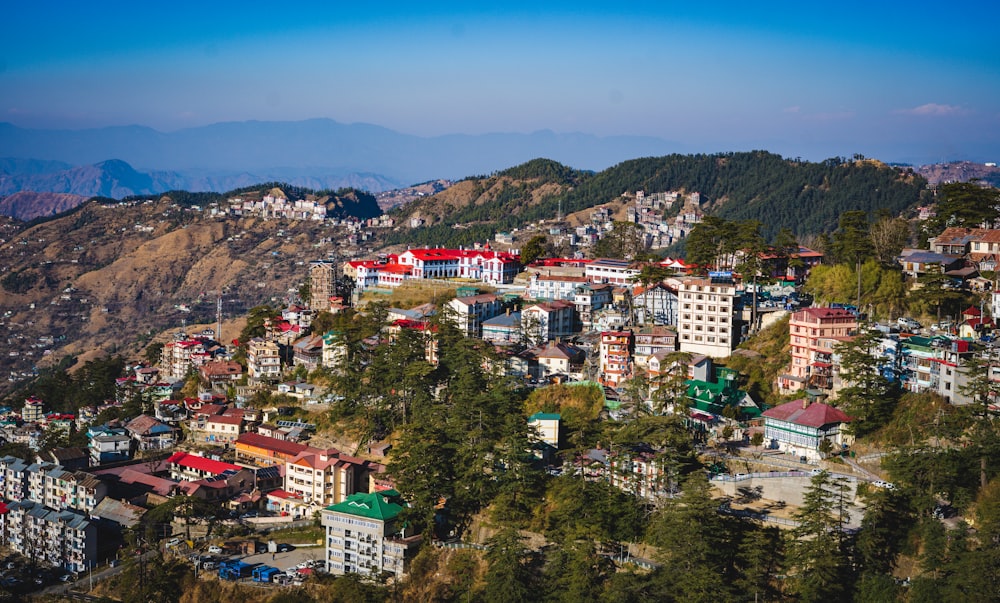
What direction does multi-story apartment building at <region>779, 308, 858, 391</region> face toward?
toward the camera

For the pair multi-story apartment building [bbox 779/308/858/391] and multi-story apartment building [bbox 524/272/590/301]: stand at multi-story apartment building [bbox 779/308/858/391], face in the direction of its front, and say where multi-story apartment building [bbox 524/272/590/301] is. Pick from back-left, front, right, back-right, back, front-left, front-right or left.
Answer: back-right

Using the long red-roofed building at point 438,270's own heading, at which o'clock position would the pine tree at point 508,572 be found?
The pine tree is roughly at 12 o'clock from the long red-roofed building.

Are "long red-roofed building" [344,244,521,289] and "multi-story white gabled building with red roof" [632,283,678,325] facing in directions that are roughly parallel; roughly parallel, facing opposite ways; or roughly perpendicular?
roughly parallel

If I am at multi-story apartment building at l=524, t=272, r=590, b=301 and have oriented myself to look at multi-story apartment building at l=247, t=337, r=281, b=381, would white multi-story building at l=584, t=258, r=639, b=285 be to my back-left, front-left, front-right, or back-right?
back-right

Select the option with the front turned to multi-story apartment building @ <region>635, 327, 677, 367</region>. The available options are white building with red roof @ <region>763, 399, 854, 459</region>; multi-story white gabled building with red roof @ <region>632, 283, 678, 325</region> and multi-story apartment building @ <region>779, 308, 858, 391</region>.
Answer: multi-story white gabled building with red roof @ <region>632, 283, 678, 325</region>

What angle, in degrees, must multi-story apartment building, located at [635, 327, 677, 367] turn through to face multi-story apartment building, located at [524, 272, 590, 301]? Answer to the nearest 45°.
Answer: approximately 135° to its right

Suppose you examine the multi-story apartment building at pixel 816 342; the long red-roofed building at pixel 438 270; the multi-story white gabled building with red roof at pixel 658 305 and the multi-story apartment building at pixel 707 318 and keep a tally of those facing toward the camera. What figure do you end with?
4

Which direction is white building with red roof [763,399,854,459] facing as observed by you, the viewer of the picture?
facing the viewer and to the left of the viewer

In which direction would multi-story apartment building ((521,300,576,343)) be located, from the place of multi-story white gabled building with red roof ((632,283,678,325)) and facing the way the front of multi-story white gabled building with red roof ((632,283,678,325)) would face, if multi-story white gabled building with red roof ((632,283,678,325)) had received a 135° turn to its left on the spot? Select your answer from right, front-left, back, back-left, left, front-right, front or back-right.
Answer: back-left

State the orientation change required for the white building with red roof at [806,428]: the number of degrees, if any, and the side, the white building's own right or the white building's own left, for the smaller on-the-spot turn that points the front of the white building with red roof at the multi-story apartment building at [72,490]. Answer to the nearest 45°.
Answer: approximately 45° to the white building's own right

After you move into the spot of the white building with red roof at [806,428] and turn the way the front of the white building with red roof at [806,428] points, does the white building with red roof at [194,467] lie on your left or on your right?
on your right

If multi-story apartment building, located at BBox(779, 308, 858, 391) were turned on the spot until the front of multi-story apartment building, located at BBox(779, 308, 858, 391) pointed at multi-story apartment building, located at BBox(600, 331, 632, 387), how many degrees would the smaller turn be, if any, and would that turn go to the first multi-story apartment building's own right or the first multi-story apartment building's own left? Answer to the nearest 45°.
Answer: approximately 90° to the first multi-story apartment building's own right

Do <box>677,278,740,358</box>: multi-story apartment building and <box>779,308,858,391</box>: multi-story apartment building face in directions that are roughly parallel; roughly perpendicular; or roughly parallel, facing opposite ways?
roughly parallel

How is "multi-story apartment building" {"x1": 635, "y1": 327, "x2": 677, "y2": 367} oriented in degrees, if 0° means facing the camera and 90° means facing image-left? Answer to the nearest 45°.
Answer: approximately 0°

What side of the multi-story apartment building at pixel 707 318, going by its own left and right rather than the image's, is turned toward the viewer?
front

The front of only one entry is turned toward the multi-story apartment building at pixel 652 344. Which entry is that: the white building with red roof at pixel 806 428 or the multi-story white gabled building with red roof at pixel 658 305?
the multi-story white gabled building with red roof at pixel 658 305

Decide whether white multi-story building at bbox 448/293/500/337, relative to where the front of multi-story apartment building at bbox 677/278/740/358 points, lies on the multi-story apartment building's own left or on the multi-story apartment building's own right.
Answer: on the multi-story apartment building's own right
